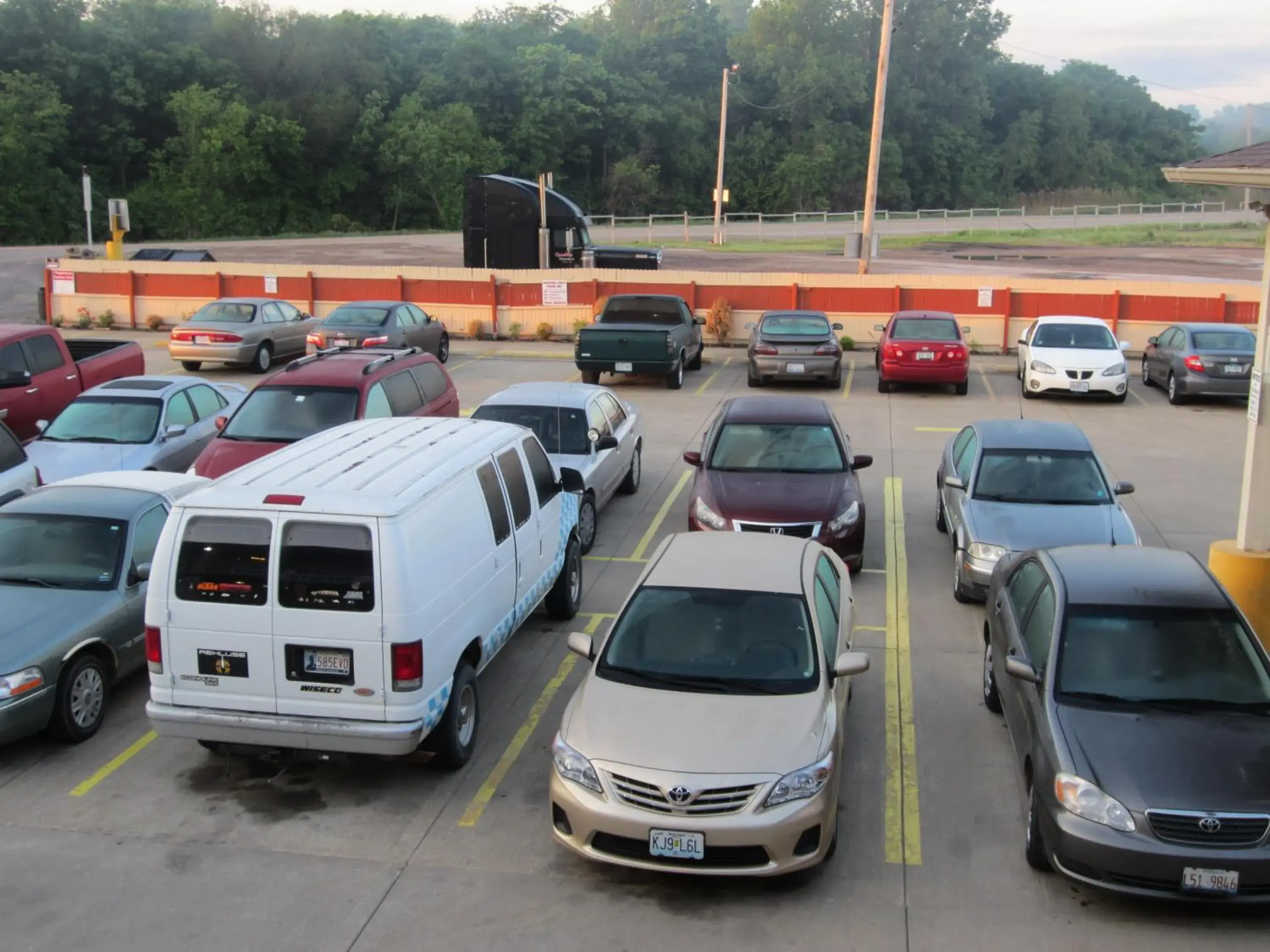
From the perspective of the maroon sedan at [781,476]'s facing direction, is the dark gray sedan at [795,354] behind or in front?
behind

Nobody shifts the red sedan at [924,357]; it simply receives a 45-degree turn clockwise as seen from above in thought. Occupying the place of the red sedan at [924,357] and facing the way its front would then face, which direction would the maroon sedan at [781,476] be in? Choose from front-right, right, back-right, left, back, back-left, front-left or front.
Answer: back-right

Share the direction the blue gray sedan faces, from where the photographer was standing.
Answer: facing the viewer and to the left of the viewer

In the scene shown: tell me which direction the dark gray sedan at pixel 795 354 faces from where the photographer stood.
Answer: facing away from the viewer

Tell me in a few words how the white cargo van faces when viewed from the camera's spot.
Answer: facing away from the viewer and to the right of the viewer

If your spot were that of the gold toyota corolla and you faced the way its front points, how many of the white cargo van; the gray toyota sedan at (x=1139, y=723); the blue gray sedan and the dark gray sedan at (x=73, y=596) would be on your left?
1

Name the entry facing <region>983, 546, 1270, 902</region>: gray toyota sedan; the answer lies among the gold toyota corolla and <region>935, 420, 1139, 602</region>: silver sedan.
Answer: the silver sedan

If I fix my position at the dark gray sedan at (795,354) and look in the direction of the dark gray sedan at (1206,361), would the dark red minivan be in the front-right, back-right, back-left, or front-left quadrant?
back-right

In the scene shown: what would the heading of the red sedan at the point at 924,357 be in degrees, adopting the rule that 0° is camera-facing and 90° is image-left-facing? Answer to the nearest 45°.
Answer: approximately 180°

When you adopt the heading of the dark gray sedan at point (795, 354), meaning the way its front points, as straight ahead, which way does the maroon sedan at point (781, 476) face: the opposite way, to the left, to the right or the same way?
the opposite way

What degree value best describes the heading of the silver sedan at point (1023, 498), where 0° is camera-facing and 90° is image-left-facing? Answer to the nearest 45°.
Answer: approximately 0°

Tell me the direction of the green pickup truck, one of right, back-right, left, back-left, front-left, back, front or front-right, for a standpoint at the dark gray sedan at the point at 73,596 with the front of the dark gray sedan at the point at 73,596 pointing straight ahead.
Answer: back

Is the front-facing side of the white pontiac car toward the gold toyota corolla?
yes

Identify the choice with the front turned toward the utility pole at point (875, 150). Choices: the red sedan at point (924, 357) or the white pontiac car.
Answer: the red sedan
